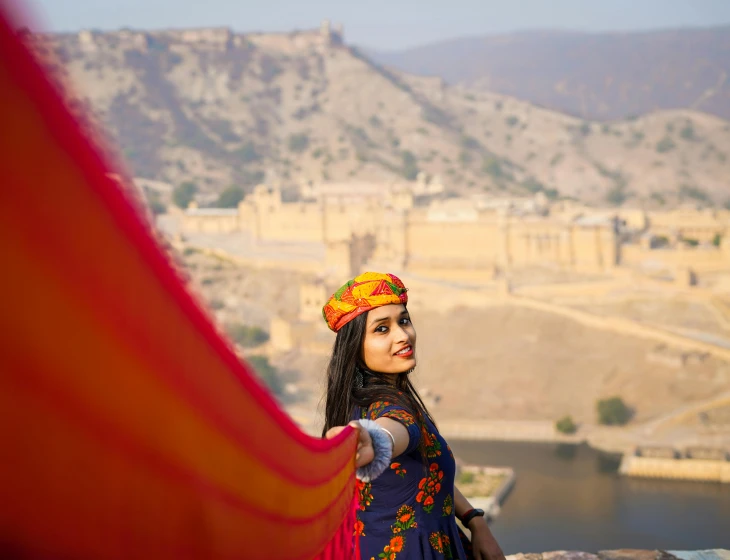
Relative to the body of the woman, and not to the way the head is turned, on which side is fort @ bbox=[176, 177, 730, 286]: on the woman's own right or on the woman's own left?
on the woman's own left

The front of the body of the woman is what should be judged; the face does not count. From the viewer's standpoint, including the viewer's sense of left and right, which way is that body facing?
facing to the right of the viewer

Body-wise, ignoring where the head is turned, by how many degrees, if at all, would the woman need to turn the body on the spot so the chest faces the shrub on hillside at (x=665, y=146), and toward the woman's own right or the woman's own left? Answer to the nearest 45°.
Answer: approximately 90° to the woman's own left

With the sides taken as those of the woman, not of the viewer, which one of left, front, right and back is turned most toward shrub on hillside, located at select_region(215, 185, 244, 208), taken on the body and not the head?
left

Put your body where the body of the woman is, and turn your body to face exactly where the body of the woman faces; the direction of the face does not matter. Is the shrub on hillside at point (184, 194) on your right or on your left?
on your left

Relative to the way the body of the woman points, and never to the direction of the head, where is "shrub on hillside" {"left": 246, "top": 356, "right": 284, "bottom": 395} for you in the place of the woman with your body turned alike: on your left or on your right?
on your left

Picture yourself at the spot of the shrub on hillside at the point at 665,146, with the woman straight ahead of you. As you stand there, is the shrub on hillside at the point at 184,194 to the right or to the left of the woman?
right
